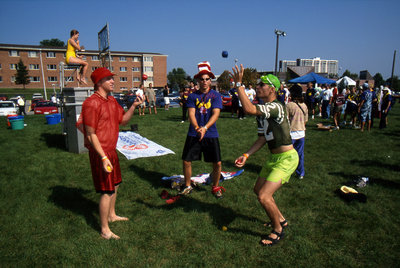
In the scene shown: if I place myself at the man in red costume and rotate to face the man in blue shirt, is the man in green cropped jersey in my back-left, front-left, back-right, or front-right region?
front-right

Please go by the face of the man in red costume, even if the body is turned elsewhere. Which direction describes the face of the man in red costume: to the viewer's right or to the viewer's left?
to the viewer's right

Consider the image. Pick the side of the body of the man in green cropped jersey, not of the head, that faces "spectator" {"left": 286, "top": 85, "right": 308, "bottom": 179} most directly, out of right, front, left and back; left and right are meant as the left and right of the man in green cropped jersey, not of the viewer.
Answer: right

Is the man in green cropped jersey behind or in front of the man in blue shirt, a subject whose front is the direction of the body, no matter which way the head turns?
in front

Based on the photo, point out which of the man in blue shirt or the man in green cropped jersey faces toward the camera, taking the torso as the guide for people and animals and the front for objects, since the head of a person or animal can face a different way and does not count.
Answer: the man in blue shirt

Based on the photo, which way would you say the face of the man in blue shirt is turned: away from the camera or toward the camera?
toward the camera

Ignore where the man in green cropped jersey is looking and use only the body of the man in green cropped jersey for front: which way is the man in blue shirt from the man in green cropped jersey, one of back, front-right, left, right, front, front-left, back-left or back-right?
front-right

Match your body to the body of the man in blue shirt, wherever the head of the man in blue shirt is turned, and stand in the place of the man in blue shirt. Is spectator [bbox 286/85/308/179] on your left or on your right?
on your left

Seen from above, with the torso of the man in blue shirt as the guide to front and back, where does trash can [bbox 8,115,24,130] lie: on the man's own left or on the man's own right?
on the man's own right

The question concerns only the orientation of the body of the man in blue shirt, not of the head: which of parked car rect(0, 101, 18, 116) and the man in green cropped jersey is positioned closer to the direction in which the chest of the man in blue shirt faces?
the man in green cropped jersey

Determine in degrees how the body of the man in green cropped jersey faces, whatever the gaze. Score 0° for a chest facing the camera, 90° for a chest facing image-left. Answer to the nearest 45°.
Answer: approximately 90°

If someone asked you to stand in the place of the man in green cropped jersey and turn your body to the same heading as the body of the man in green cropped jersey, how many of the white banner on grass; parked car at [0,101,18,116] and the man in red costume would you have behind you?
0

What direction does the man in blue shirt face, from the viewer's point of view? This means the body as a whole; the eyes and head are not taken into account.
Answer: toward the camera

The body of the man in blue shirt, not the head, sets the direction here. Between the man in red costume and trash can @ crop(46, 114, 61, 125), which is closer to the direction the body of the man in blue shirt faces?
the man in red costume

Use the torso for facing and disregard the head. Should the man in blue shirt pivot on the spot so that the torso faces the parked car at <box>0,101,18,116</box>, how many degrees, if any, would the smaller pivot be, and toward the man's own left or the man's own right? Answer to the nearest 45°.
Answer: approximately 135° to the man's own right

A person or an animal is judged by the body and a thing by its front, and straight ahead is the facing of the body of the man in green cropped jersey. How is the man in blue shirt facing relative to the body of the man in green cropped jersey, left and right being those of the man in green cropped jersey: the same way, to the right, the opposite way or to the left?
to the left

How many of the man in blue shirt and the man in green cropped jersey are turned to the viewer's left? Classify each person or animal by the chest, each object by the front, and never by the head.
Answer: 1

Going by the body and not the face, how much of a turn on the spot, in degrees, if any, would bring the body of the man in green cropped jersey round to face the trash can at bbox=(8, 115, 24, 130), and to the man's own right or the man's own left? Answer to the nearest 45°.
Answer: approximately 45° to the man's own right

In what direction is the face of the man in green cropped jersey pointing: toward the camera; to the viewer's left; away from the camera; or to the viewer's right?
to the viewer's left

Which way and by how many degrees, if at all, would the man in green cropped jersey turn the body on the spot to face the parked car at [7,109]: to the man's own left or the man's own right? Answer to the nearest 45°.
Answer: approximately 45° to the man's own right
